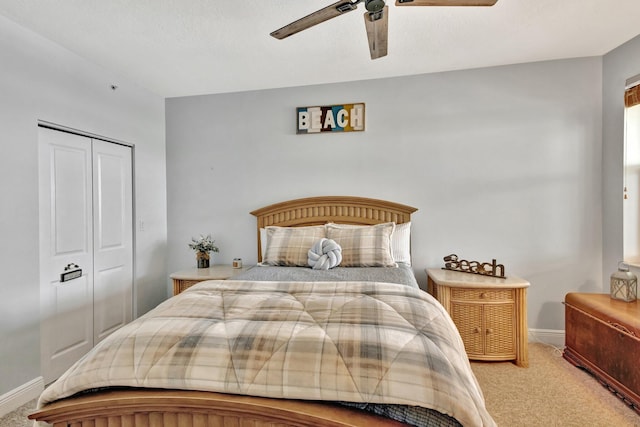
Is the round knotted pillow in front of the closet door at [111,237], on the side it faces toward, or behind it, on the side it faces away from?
in front

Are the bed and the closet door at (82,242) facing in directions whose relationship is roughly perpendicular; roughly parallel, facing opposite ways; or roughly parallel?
roughly perpendicular

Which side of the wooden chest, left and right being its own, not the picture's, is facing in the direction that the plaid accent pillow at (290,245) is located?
front

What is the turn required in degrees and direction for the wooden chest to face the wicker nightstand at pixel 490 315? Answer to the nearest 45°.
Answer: approximately 45° to its right

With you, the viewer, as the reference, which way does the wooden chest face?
facing the viewer and to the left of the viewer

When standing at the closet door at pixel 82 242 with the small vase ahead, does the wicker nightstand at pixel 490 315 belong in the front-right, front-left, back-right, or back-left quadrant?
front-right

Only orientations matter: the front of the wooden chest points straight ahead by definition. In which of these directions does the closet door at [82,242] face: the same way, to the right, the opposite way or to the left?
the opposite way

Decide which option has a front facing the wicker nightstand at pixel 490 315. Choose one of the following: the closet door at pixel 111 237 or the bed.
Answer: the closet door

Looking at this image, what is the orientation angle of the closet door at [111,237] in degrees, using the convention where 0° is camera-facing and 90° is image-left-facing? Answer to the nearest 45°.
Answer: approximately 315°

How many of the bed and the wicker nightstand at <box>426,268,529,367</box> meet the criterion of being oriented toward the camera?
2

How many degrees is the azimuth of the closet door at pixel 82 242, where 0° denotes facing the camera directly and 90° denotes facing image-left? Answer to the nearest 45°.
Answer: approximately 315°

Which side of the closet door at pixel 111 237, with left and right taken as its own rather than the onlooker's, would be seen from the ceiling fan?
front

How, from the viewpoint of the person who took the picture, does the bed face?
facing the viewer

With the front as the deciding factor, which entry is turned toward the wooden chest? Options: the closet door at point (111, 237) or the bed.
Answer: the closet door

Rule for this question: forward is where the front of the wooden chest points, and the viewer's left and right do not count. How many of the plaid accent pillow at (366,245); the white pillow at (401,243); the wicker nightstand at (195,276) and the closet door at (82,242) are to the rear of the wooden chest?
0

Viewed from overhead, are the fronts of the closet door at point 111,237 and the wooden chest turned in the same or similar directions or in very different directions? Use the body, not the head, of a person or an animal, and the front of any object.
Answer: very different directions
